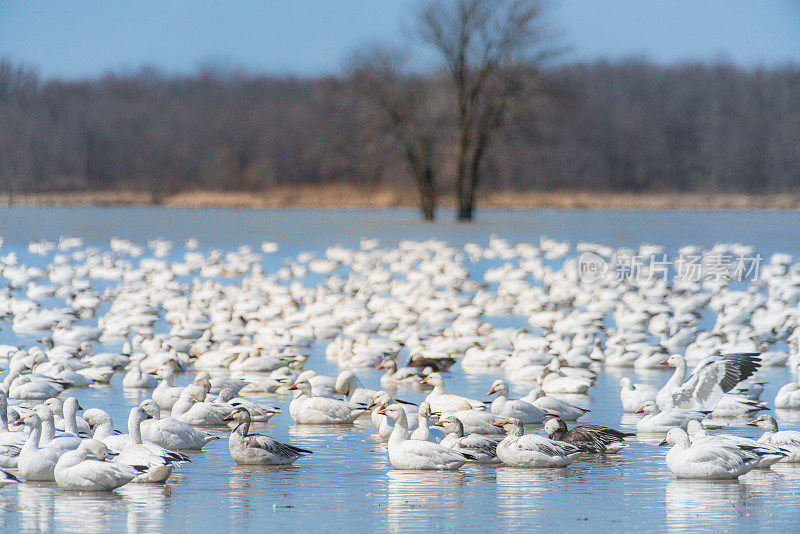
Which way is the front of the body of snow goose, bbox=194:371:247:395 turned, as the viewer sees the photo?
to the viewer's left

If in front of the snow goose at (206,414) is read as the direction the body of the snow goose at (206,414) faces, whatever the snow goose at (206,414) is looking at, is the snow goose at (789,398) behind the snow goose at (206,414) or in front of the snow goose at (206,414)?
behind

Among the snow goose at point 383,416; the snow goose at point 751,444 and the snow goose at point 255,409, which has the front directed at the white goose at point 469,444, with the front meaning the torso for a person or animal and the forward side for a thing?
the snow goose at point 751,444

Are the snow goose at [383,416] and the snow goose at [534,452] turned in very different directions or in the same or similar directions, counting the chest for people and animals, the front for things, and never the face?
same or similar directions

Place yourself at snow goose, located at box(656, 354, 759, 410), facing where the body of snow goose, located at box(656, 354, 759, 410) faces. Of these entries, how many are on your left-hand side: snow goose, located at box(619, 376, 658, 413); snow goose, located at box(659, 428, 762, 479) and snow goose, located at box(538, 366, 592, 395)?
1

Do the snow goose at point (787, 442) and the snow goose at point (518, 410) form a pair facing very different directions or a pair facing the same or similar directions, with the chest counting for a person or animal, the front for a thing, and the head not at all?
same or similar directions

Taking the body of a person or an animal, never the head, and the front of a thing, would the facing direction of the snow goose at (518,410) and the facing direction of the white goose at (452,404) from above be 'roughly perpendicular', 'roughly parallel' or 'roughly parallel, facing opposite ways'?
roughly parallel

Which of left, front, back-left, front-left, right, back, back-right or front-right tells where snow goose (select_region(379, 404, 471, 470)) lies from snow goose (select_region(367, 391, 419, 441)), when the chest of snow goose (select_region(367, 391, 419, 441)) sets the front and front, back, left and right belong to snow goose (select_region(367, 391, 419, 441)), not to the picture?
left

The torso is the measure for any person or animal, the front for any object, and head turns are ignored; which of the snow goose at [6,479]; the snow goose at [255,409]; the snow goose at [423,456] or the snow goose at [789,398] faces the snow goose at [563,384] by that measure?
the snow goose at [789,398]

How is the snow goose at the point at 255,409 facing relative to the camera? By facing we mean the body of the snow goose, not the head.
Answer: to the viewer's left

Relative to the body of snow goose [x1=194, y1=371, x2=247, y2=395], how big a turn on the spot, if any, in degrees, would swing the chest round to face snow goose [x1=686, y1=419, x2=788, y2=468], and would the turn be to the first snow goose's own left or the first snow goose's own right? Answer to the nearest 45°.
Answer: approximately 135° to the first snow goose's own left

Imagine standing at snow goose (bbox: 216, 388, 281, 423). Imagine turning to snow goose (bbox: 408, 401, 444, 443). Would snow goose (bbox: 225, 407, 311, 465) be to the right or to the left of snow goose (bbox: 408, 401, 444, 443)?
right

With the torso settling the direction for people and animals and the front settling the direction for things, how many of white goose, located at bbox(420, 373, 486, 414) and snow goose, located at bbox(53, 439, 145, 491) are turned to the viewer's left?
2

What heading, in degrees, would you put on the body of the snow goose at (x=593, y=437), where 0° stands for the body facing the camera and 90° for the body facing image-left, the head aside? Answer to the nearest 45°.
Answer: approximately 90°

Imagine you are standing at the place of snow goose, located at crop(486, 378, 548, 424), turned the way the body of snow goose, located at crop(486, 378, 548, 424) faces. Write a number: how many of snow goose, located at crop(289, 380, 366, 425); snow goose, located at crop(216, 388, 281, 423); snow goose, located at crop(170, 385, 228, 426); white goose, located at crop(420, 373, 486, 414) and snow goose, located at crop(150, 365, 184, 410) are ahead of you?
5

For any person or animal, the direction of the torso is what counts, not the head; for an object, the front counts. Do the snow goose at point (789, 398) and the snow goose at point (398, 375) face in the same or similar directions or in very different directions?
same or similar directions

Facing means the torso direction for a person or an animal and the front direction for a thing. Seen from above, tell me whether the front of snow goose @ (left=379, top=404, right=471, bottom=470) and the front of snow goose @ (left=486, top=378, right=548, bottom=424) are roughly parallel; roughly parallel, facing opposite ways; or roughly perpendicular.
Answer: roughly parallel
